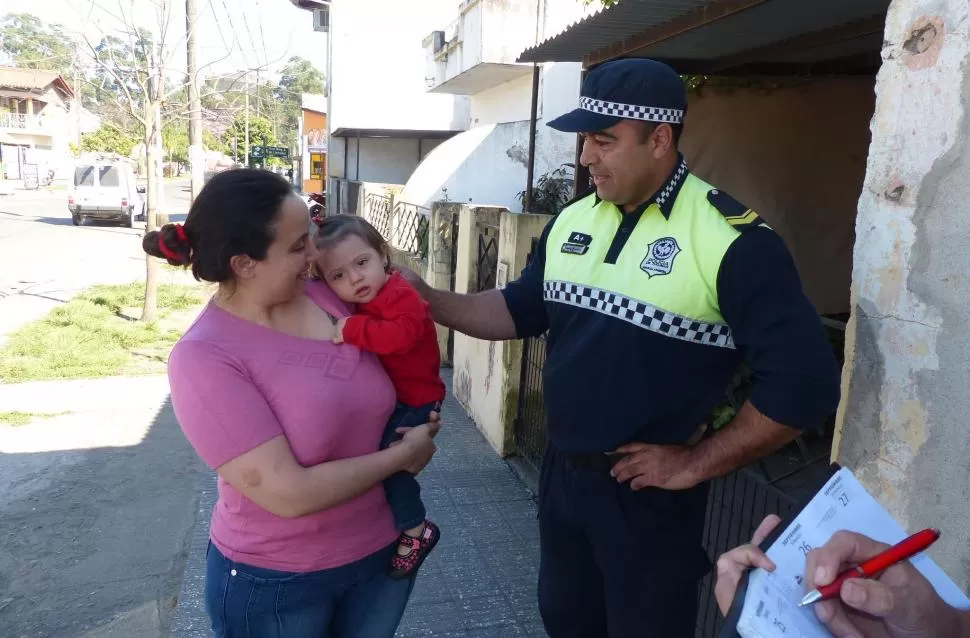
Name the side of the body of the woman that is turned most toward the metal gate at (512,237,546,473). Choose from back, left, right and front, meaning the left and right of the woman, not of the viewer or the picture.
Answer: left

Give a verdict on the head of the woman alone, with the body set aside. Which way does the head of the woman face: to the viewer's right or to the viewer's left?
to the viewer's right

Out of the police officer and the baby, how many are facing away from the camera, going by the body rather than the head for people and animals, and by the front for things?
0

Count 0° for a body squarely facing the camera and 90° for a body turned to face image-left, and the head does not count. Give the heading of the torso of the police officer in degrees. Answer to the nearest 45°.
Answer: approximately 45°

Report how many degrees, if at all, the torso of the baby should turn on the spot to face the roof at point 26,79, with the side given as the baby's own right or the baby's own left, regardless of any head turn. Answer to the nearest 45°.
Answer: approximately 90° to the baby's own right

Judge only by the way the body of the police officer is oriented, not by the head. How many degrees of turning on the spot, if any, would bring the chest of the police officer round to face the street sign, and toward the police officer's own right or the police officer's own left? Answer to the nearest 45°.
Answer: approximately 90° to the police officer's own right

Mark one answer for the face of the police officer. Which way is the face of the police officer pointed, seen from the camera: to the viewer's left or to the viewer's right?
to the viewer's left

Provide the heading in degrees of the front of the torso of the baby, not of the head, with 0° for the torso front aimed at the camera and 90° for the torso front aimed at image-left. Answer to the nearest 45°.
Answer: approximately 45°

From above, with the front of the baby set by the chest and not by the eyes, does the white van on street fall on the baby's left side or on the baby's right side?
on the baby's right side

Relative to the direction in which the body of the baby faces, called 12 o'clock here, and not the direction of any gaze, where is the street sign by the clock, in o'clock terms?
The street sign is roughly at 4 o'clock from the baby.

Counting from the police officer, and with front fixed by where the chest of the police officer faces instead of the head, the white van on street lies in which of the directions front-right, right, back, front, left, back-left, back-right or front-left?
right
